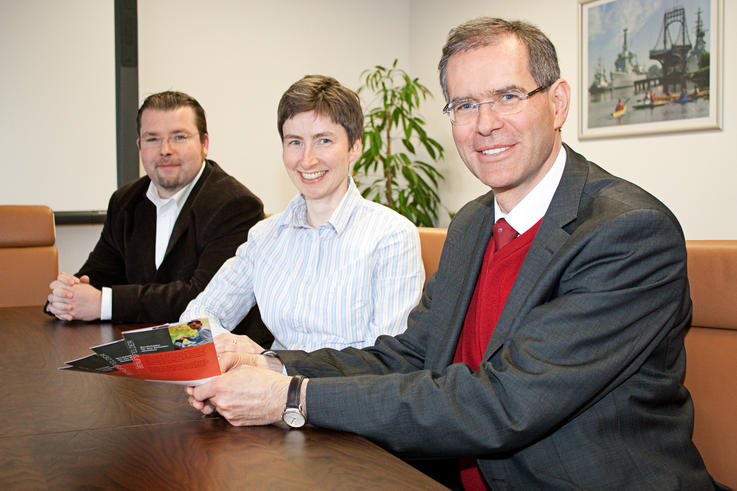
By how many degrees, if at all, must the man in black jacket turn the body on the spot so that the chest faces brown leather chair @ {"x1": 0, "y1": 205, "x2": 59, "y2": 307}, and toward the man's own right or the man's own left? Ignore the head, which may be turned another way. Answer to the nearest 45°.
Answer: approximately 90° to the man's own right

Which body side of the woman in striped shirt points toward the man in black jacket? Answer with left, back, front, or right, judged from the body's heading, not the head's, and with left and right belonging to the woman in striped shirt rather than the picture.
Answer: right

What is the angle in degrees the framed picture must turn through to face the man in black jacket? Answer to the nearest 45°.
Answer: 0° — it already faces them

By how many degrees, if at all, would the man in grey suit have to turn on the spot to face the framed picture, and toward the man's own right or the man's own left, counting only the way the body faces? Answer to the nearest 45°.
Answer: approximately 135° to the man's own right

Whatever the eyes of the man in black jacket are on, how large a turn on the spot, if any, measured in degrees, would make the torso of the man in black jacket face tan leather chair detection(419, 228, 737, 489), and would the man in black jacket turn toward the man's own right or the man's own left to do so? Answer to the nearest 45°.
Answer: approximately 90° to the man's own left

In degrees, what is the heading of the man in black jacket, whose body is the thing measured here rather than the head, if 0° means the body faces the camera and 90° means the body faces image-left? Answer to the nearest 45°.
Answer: approximately 45°
